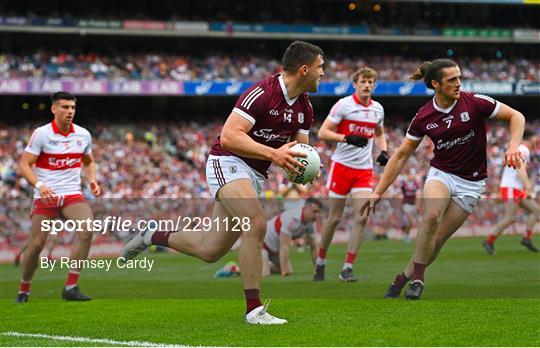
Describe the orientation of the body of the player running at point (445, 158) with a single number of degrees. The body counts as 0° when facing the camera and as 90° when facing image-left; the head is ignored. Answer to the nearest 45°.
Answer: approximately 0°

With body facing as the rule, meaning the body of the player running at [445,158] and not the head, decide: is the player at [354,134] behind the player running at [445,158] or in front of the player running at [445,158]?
behind

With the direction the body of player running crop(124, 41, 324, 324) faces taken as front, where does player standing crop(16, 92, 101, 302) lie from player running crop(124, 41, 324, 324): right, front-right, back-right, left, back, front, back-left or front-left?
back

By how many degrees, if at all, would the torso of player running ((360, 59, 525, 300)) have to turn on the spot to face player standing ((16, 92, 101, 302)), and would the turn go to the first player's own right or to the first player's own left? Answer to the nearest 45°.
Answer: approximately 90° to the first player's own right

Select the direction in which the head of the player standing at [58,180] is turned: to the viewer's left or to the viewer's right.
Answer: to the viewer's right

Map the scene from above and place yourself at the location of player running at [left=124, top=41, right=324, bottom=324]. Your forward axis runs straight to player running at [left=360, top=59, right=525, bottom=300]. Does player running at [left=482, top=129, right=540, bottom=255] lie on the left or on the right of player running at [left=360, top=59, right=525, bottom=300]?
left

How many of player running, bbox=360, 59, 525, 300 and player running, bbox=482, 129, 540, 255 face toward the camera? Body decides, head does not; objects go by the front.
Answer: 1

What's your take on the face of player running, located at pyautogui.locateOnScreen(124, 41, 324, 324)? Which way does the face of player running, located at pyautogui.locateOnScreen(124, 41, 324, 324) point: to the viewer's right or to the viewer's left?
to the viewer's right

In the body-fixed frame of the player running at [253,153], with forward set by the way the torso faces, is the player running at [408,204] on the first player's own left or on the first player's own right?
on the first player's own left

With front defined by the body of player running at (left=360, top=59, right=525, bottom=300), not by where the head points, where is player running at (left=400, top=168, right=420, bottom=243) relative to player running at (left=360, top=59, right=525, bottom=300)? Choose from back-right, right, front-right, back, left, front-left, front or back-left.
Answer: back
